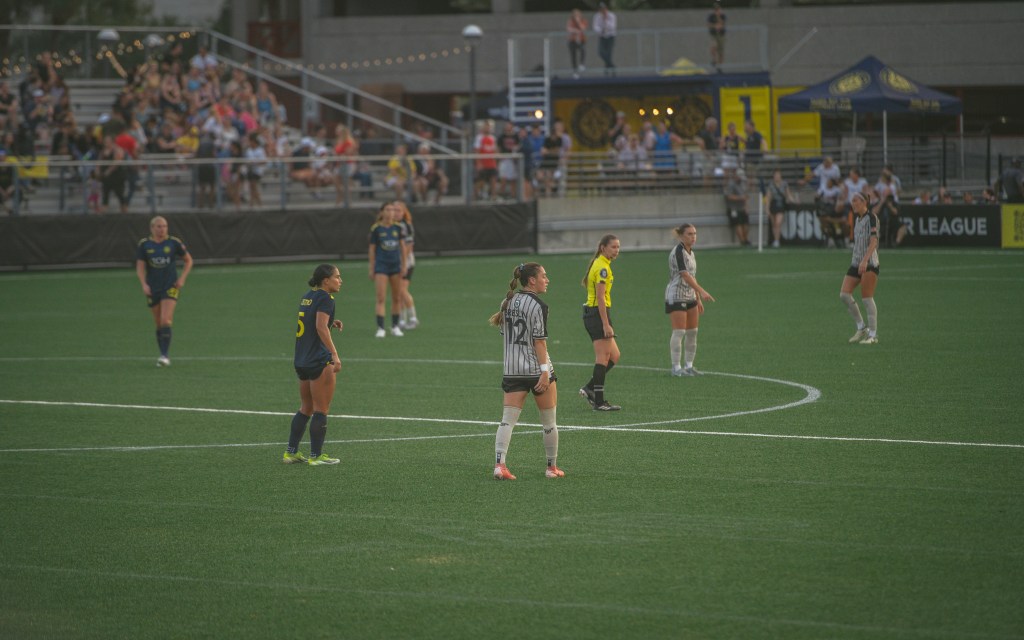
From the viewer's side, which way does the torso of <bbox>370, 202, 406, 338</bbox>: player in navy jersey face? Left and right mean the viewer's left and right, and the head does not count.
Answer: facing the viewer

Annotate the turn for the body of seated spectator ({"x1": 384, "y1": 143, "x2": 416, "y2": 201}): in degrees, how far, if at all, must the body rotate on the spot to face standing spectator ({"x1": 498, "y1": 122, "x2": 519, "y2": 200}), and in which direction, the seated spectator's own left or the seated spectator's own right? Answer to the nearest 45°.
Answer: approximately 135° to the seated spectator's own left

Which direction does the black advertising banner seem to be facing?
toward the camera

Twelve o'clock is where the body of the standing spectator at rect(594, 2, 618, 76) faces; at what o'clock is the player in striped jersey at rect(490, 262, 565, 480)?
The player in striped jersey is roughly at 12 o'clock from the standing spectator.

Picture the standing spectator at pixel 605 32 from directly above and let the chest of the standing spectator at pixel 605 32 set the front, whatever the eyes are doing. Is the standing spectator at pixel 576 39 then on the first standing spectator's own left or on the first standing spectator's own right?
on the first standing spectator's own right

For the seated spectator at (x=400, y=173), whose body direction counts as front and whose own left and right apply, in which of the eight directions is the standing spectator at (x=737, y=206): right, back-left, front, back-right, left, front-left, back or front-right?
left

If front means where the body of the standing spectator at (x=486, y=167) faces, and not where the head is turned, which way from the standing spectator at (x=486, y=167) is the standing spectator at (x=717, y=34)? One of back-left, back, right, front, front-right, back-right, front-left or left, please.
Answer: back-left

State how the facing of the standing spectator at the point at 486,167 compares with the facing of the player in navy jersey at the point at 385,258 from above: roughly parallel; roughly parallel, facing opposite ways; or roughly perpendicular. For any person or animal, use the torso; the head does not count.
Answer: roughly parallel

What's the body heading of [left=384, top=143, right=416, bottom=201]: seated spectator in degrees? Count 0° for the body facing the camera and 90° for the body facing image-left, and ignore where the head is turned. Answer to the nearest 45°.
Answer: approximately 0°

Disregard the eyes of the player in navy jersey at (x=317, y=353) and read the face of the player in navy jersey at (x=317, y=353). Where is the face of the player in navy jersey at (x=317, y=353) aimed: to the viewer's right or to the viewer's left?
to the viewer's right

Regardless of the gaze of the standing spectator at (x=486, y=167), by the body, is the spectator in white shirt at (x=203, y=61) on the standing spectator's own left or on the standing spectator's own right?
on the standing spectator's own right

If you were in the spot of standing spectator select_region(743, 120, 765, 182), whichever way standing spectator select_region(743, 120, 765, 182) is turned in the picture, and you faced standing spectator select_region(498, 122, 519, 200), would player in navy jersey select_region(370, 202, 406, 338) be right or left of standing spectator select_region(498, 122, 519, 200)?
left
